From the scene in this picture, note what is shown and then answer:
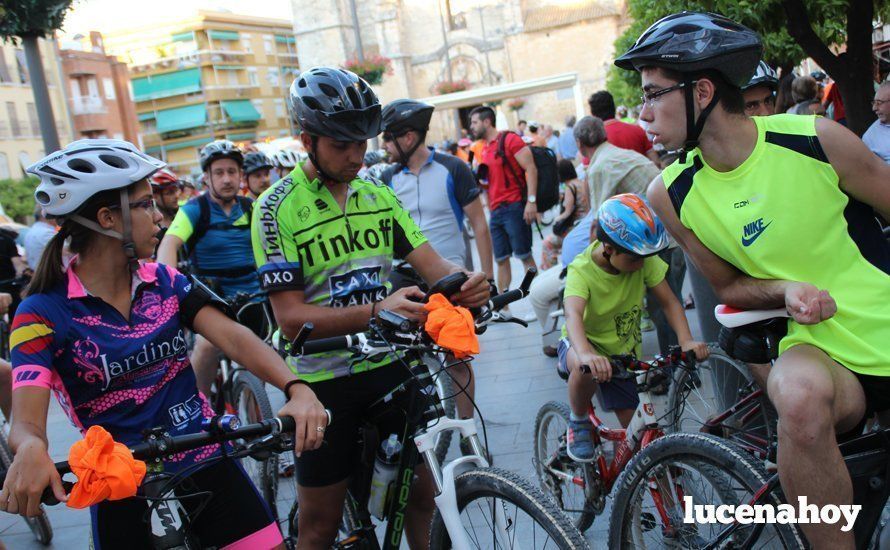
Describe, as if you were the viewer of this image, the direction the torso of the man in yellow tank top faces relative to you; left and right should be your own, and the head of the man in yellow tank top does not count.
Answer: facing the viewer and to the left of the viewer

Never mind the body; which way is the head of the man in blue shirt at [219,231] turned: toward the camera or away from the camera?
toward the camera

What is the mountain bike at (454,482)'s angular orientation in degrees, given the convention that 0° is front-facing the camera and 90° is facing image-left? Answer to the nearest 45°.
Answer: approximately 315°

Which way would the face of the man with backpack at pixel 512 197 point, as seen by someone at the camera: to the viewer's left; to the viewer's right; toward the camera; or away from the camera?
to the viewer's left

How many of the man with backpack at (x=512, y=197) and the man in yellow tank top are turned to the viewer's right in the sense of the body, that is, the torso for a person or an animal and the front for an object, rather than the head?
0

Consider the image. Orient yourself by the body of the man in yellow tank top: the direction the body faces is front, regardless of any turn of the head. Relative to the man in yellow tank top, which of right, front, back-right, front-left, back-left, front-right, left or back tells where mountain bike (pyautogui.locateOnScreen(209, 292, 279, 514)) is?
right

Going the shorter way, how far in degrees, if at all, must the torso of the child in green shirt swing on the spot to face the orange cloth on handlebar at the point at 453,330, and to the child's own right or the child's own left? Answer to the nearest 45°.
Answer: approximately 45° to the child's own right

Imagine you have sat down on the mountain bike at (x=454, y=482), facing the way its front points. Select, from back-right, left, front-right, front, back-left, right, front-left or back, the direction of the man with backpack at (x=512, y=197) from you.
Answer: back-left

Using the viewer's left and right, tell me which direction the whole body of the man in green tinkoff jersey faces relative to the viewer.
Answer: facing the viewer and to the right of the viewer

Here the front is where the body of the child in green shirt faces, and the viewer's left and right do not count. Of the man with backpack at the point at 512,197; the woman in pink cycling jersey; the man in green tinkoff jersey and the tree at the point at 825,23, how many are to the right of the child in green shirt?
2

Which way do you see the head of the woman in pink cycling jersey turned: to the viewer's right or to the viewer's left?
to the viewer's right

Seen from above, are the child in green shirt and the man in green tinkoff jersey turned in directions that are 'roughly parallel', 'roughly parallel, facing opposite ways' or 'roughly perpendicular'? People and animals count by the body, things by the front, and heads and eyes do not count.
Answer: roughly parallel

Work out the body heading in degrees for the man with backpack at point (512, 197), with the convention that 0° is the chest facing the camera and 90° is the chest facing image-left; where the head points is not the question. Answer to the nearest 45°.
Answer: approximately 45°

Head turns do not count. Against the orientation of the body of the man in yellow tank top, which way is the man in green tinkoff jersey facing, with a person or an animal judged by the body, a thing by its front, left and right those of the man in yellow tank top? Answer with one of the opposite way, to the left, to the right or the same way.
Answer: to the left
